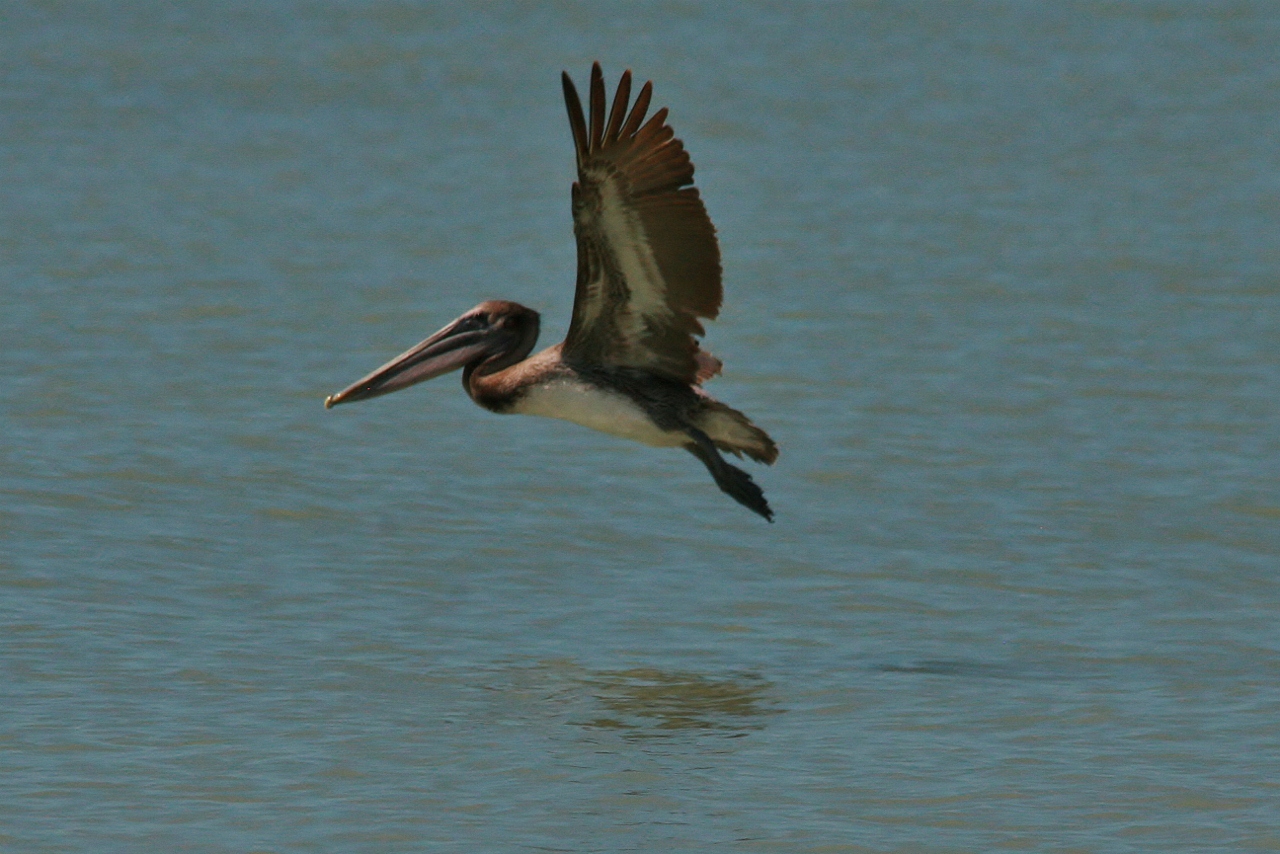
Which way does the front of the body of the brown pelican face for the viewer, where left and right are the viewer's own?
facing to the left of the viewer
